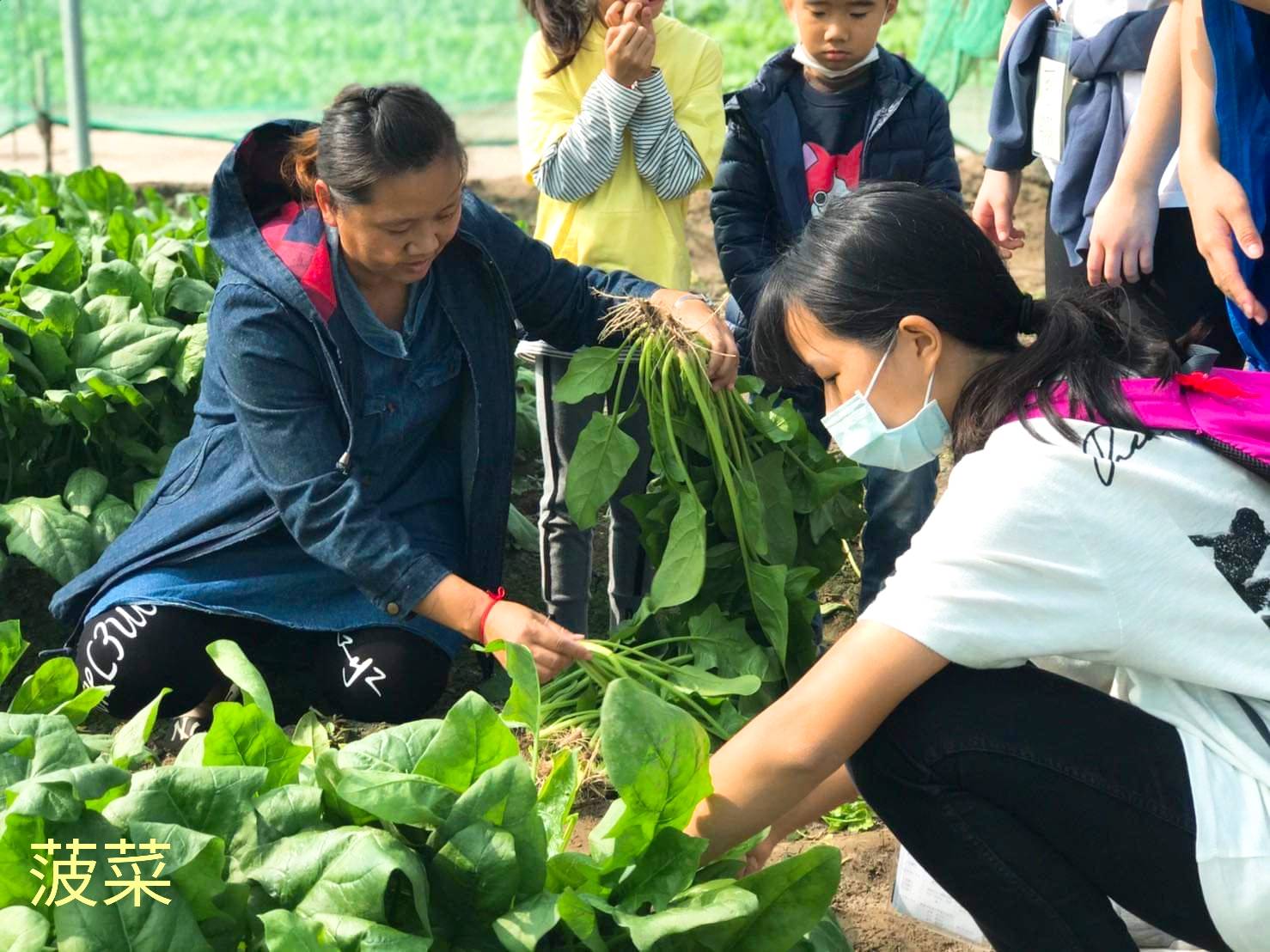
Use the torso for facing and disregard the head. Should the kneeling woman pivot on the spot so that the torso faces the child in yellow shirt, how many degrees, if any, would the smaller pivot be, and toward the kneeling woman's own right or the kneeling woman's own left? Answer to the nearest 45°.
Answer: approximately 90° to the kneeling woman's own left

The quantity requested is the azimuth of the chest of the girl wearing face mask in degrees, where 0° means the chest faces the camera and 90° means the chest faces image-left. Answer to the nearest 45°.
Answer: approximately 90°

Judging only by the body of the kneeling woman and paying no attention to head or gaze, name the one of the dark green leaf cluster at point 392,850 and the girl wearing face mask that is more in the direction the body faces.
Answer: the girl wearing face mask

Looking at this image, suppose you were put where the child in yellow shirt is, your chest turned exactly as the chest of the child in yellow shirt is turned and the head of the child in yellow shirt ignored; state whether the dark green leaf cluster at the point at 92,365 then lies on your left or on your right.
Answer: on your right

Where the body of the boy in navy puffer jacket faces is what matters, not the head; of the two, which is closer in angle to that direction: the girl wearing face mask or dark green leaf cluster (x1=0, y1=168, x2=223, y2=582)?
the girl wearing face mask

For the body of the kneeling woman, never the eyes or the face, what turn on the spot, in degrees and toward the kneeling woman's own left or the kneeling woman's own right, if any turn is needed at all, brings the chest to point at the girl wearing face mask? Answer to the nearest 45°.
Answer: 0° — they already face them

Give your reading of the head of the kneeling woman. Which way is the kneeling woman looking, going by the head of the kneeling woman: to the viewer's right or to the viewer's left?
to the viewer's right

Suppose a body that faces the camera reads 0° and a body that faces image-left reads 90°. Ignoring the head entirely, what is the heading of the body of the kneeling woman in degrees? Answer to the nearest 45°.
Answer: approximately 315°
